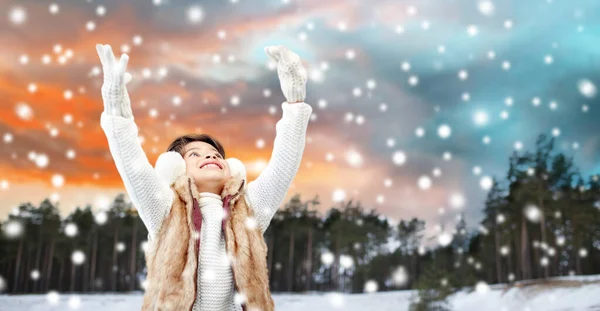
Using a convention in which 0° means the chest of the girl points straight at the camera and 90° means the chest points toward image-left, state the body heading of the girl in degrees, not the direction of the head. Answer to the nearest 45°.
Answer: approximately 0°
